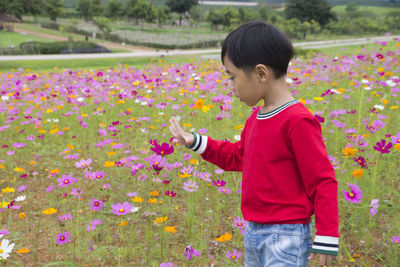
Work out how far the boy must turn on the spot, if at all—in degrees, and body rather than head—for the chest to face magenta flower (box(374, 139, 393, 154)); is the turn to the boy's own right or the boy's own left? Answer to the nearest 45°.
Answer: approximately 180°

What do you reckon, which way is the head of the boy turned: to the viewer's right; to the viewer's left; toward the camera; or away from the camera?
to the viewer's left

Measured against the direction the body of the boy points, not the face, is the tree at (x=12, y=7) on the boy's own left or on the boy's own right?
on the boy's own right

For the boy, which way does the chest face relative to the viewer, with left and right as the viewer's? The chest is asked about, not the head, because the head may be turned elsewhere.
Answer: facing the viewer and to the left of the viewer

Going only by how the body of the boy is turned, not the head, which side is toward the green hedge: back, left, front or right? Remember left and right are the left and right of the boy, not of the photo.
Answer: right

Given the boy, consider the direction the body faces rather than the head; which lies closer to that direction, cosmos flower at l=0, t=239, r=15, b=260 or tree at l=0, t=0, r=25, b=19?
the cosmos flower

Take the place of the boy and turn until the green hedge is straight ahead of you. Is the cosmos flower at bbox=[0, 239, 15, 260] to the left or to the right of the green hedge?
left

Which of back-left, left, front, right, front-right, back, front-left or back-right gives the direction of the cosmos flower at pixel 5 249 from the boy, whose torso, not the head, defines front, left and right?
front-right

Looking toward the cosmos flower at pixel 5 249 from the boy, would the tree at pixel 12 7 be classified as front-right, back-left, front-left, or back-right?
front-right
